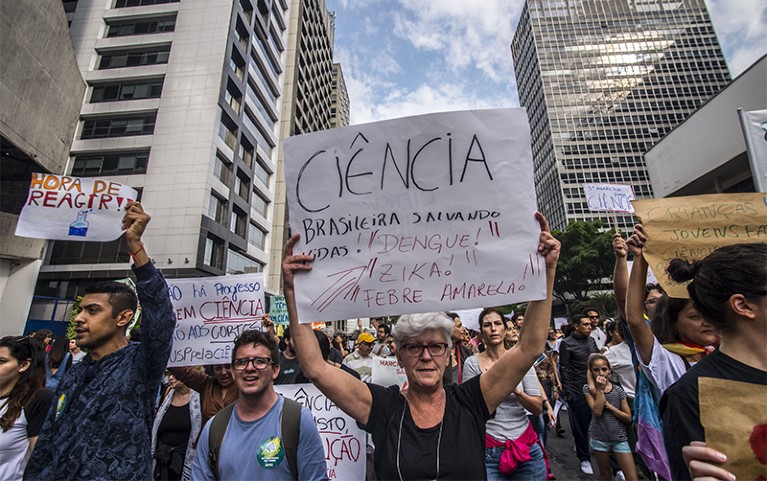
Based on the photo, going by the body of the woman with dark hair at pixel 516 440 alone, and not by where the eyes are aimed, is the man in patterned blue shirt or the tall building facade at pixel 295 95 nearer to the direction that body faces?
the man in patterned blue shirt

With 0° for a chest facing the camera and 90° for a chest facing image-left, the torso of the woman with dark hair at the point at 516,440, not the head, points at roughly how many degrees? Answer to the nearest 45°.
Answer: approximately 0°

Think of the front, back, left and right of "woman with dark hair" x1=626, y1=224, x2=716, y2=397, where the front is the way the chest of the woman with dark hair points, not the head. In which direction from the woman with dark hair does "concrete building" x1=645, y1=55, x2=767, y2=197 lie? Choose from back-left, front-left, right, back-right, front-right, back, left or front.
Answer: back-left

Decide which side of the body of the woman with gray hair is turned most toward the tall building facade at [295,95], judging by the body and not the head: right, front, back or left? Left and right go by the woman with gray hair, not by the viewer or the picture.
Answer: back

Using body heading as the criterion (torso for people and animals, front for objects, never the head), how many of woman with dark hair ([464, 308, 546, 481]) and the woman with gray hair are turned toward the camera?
2

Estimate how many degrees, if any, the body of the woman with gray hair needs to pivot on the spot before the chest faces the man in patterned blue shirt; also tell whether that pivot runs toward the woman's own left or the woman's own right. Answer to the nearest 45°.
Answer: approximately 90° to the woman's own right
